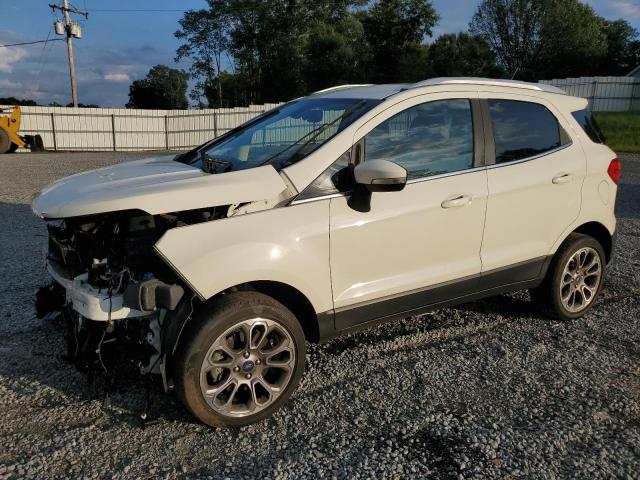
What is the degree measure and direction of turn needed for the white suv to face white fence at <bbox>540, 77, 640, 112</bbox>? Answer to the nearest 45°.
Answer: approximately 180°

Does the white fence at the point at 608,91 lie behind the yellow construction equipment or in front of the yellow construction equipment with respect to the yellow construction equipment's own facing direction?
in front

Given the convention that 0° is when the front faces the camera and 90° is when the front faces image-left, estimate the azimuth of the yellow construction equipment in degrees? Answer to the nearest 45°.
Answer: approximately 270°

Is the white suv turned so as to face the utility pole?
no

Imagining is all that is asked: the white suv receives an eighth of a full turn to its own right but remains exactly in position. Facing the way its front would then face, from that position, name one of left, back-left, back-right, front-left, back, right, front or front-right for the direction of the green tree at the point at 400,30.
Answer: right

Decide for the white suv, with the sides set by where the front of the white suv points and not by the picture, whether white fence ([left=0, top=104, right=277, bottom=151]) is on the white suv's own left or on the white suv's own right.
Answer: on the white suv's own right

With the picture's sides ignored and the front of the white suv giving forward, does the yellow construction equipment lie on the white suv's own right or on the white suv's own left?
on the white suv's own right

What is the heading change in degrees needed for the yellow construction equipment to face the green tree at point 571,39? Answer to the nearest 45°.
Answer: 0° — it already faces it

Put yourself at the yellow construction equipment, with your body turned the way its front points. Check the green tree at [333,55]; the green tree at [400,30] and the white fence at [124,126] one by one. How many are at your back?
0

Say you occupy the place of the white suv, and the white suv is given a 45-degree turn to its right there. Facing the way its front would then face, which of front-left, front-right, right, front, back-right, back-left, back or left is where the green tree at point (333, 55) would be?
right

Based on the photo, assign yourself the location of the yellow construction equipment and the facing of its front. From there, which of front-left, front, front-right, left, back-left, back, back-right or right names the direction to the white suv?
right

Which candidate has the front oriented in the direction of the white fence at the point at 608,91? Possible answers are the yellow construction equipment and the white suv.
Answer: the yellow construction equipment

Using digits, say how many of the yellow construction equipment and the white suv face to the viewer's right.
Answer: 1

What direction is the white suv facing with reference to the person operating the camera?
facing the viewer and to the left of the viewer

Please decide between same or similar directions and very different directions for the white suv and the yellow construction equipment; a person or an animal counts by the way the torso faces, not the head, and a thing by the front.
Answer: very different directions
